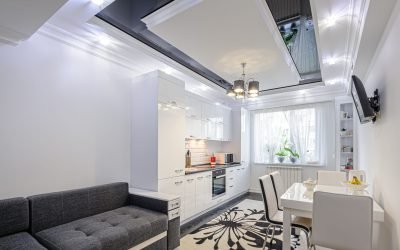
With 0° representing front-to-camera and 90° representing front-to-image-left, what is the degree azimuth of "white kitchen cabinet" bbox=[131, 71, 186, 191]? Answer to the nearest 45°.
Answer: approximately 315°

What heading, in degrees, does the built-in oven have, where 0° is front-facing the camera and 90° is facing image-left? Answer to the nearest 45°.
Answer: approximately 315°

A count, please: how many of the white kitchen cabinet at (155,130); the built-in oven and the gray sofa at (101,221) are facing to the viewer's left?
0

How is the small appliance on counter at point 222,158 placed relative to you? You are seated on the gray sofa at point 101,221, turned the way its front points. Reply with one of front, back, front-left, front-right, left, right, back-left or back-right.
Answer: left

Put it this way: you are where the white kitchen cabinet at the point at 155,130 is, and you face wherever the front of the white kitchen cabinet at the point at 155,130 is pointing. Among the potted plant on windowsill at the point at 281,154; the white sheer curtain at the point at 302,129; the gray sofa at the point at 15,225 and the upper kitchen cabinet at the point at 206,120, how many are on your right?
1

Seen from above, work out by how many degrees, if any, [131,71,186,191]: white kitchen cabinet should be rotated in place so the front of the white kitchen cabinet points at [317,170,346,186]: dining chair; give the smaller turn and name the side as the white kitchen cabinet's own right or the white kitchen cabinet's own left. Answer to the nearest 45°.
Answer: approximately 45° to the white kitchen cabinet's own left

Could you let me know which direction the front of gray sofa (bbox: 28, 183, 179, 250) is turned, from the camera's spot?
facing the viewer and to the right of the viewer
